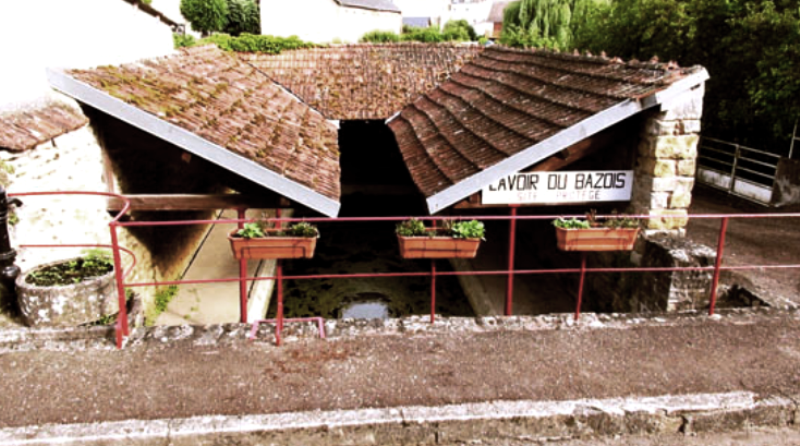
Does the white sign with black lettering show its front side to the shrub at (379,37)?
no

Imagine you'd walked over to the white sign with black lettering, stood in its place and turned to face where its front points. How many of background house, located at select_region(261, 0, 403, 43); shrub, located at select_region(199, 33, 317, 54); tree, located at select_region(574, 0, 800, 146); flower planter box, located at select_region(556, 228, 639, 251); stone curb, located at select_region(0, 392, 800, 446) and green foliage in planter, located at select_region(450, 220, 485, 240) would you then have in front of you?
3

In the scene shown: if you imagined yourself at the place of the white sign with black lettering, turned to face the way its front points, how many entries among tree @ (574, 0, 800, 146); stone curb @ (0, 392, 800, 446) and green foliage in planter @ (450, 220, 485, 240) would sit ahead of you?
2

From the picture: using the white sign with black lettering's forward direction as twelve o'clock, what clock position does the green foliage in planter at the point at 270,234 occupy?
The green foliage in planter is roughly at 1 o'clock from the white sign with black lettering.

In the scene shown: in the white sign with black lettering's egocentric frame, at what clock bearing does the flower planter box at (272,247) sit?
The flower planter box is roughly at 1 o'clock from the white sign with black lettering.

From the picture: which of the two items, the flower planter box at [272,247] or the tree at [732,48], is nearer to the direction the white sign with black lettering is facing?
the flower planter box

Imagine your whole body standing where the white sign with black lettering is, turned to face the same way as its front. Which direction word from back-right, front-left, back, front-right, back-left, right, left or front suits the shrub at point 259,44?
back-right

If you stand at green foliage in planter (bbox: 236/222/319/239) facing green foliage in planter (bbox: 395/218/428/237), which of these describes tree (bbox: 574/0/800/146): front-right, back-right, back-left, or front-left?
front-left

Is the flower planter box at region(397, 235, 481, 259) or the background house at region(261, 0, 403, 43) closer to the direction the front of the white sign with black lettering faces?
the flower planter box

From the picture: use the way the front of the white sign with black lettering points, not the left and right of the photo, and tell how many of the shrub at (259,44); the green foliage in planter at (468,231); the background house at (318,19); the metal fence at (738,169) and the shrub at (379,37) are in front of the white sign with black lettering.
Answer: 1

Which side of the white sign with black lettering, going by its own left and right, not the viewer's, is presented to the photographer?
front

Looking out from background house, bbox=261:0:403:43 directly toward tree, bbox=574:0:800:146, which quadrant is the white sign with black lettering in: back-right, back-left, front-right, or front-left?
front-right

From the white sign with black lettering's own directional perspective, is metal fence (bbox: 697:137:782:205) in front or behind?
behind

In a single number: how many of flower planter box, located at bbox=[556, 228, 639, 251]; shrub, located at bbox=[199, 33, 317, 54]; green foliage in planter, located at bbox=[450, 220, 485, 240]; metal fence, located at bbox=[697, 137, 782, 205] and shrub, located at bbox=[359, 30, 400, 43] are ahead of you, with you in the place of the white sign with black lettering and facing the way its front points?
2

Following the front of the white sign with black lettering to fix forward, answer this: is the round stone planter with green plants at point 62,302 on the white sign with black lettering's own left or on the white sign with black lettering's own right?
on the white sign with black lettering's own right

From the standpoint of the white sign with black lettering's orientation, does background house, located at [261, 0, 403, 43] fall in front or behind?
behind

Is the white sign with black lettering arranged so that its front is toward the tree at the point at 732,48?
no

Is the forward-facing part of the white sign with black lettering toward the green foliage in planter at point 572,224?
yes

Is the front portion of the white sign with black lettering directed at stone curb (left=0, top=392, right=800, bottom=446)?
yes
